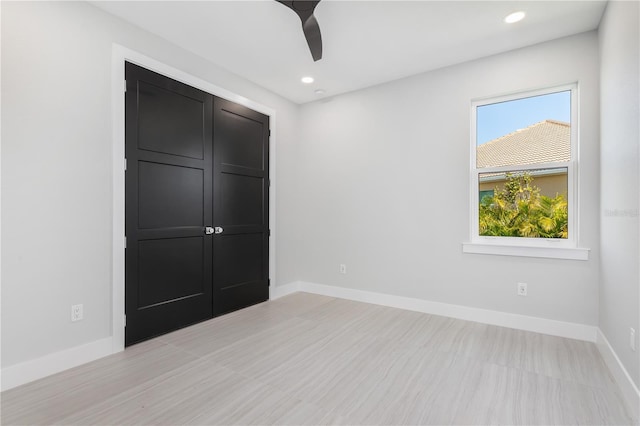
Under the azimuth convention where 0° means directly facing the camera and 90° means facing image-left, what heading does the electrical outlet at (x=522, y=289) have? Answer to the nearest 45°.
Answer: approximately 0°

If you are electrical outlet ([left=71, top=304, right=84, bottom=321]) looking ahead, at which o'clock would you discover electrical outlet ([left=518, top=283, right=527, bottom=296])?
electrical outlet ([left=518, top=283, right=527, bottom=296]) is roughly at 10 o'clock from electrical outlet ([left=71, top=304, right=84, bottom=321]).

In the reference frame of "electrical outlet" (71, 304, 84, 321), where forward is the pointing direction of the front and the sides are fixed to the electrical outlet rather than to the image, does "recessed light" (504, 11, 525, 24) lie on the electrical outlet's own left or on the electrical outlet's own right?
on the electrical outlet's own left

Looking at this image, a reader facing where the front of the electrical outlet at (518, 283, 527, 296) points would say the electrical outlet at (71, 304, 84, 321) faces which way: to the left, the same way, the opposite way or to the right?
to the left

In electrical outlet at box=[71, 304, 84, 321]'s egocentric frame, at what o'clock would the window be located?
The window is roughly at 10 o'clock from the electrical outlet.
